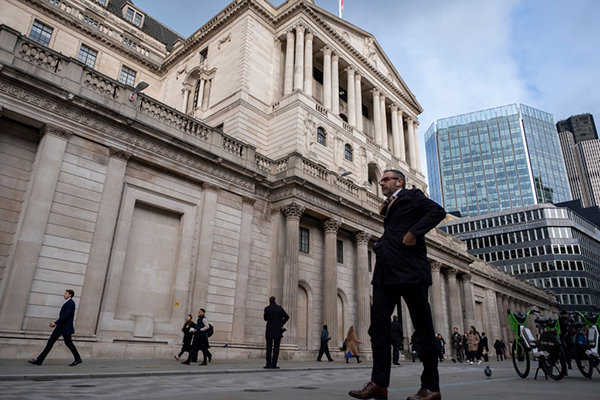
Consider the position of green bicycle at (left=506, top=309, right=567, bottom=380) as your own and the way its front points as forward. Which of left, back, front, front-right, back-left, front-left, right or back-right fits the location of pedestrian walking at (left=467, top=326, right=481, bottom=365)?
front-right

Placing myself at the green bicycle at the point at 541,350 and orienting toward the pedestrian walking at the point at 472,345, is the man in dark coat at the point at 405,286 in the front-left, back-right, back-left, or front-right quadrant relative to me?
back-left

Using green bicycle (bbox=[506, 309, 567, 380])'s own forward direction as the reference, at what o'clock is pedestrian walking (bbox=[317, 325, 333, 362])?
The pedestrian walking is roughly at 12 o'clock from the green bicycle.

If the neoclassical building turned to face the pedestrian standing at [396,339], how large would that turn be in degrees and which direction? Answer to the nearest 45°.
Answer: approximately 45° to its left

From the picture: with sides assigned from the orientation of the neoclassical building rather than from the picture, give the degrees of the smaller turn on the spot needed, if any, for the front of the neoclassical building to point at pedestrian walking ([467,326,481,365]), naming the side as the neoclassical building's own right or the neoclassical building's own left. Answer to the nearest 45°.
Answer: approximately 45° to the neoclassical building's own left

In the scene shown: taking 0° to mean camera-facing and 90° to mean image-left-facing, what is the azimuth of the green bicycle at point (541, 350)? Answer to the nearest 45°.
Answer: approximately 135°

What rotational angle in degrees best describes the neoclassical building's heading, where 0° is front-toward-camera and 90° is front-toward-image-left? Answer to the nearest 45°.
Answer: approximately 315°

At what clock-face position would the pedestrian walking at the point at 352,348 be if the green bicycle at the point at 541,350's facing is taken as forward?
The pedestrian walking is roughly at 12 o'clock from the green bicycle.

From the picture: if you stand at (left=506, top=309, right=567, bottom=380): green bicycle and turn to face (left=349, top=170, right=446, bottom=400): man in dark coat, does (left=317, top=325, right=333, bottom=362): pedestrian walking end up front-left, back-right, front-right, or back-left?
back-right

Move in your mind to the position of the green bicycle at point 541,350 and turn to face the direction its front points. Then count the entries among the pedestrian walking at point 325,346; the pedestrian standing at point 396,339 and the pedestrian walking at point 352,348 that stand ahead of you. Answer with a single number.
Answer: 3

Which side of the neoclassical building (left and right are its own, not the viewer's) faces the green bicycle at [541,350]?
front
